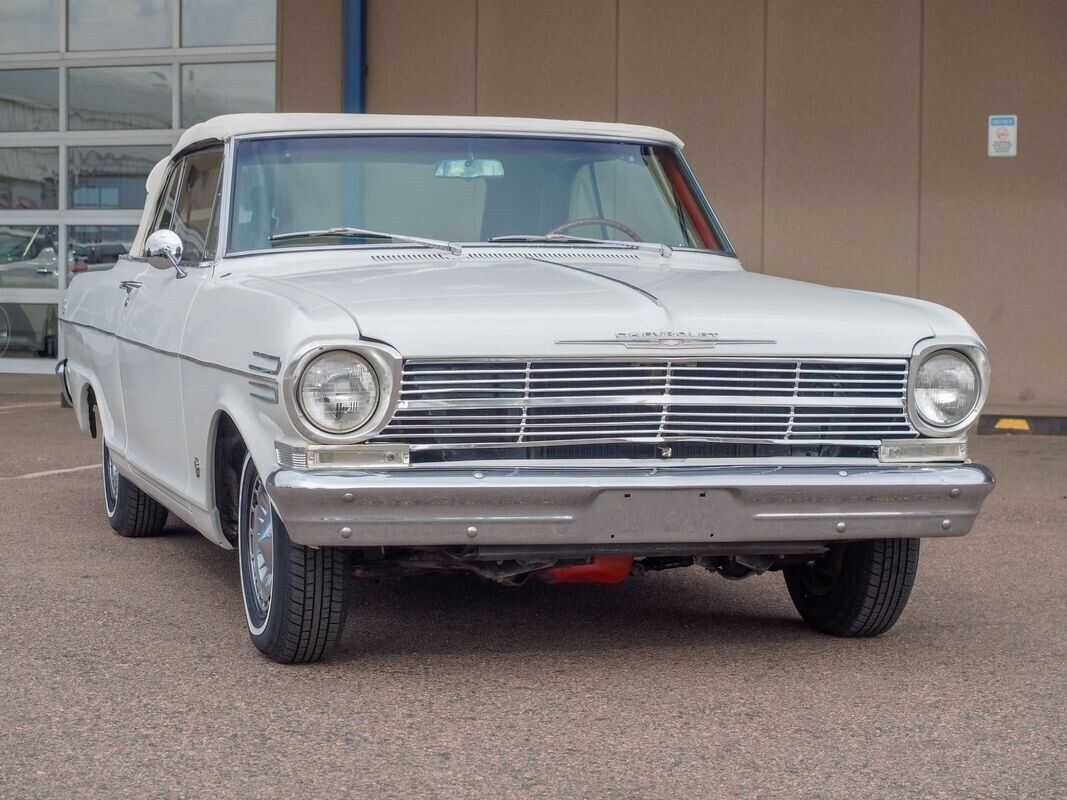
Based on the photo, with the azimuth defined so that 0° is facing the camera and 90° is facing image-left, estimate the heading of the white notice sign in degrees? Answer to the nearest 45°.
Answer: approximately 0°

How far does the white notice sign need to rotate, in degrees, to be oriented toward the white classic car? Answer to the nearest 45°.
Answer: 0° — it already faces it
